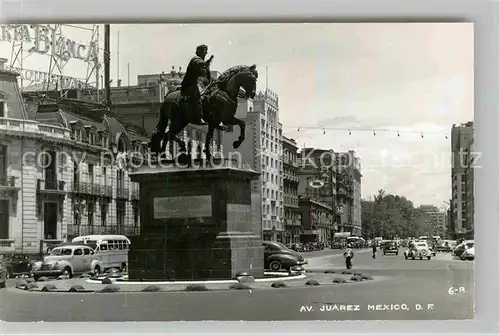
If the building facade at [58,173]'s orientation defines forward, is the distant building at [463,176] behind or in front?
in front

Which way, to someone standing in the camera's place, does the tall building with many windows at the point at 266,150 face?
facing the viewer and to the right of the viewer

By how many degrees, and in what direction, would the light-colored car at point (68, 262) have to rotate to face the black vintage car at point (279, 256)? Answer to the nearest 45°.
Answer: approximately 135° to its left

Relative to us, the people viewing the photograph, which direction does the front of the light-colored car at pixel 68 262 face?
facing the viewer and to the left of the viewer

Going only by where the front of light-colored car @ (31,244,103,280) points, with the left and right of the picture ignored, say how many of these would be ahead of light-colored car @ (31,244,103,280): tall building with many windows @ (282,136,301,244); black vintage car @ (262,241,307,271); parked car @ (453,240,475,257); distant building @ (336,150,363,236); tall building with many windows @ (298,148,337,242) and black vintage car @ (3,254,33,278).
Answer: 1

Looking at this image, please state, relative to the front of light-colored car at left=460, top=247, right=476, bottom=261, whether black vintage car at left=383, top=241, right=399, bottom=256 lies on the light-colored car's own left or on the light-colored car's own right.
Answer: on the light-colored car's own right

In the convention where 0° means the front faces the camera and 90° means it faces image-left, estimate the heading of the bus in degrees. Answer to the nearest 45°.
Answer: approximately 45°

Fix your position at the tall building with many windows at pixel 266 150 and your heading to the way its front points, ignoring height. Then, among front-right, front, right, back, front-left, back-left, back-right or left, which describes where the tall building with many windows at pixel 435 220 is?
front-left

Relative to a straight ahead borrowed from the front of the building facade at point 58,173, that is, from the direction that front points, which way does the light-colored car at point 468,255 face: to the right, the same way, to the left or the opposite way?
to the right
